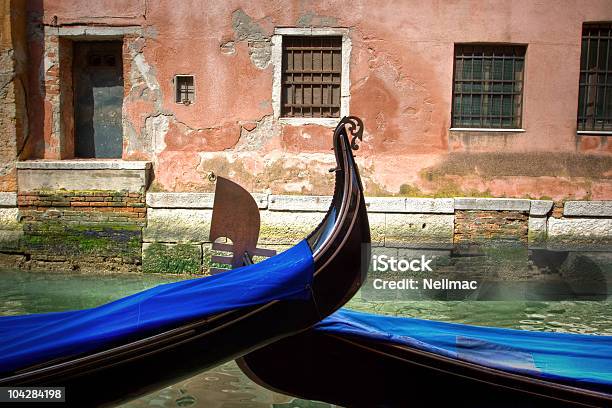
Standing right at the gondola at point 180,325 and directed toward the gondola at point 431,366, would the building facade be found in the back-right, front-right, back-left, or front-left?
front-left

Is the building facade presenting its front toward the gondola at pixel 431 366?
yes

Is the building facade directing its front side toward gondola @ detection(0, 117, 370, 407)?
yes

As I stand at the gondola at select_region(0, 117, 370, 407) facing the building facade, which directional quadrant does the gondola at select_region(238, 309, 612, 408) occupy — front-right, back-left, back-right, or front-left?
front-right

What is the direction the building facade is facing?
toward the camera
